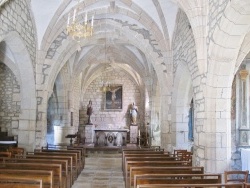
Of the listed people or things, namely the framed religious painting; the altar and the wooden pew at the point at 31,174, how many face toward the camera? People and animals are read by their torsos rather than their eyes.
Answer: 2

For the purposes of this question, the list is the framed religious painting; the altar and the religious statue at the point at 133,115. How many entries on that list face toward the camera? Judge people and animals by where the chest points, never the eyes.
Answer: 3

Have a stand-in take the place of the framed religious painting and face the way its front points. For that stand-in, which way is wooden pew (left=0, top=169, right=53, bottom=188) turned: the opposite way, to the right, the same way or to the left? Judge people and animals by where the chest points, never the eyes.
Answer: the opposite way

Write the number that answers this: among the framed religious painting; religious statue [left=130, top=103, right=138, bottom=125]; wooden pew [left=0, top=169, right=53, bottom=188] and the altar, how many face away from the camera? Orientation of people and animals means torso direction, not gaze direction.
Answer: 1

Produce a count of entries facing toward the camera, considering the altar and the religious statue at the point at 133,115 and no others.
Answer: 2

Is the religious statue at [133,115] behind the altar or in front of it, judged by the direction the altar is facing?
behind

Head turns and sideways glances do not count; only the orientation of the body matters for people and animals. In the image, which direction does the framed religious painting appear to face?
toward the camera

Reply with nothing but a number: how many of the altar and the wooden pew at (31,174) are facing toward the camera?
1

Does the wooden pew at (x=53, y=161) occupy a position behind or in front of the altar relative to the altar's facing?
in front

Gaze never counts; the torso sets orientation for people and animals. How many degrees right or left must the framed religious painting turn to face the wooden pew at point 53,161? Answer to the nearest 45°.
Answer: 0° — it already faces it

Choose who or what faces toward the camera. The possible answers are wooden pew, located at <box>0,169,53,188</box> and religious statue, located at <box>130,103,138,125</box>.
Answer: the religious statue

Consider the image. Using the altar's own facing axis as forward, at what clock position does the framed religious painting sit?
The framed religious painting is roughly at 6 o'clock from the altar.

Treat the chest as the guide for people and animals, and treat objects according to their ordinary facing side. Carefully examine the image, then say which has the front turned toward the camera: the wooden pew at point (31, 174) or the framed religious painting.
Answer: the framed religious painting

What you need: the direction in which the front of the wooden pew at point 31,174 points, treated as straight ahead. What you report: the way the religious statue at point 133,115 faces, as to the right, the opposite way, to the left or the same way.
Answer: the opposite way

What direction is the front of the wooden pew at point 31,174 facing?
away from the camera

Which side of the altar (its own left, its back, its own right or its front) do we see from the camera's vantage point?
front

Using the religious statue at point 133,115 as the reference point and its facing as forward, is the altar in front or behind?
in front

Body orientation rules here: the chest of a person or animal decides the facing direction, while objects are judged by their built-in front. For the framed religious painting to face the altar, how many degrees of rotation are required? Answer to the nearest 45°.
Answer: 0° — it already faces it

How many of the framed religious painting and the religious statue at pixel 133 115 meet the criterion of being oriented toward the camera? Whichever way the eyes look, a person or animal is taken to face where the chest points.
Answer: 2

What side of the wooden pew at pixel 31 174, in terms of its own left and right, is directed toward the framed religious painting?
front

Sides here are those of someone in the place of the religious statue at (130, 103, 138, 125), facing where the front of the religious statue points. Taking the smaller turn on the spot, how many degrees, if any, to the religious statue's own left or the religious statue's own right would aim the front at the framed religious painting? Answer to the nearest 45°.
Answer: approximately 135° to the religious statue's own right
